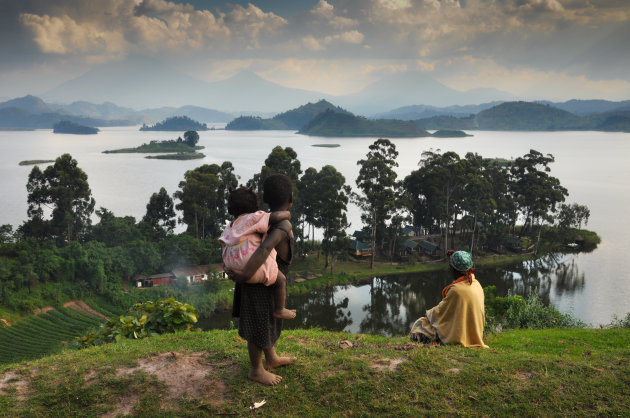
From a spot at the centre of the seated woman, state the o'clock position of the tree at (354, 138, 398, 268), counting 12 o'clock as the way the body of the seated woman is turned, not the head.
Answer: The tree is roughly at 1 o'clock from the seated woman.

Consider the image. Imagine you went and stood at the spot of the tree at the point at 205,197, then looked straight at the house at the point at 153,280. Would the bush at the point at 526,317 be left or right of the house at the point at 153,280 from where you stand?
left

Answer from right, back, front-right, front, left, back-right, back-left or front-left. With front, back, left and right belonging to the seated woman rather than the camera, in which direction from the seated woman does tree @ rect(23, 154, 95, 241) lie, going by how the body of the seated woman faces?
front

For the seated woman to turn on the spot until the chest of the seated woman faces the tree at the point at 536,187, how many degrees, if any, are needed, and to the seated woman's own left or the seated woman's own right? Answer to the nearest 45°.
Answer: approximately 45° to the seated woman's own right

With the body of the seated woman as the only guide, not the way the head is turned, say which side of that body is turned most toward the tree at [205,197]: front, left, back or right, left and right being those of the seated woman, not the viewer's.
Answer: front

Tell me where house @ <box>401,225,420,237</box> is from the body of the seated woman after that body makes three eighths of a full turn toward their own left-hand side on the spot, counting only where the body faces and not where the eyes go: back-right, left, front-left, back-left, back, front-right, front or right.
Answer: back

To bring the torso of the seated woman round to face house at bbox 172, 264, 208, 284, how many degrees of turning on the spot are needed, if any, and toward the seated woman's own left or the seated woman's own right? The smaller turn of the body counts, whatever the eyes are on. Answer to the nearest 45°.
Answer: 0° — they already face it

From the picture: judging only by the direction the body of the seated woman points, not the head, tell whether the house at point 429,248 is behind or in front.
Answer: in front

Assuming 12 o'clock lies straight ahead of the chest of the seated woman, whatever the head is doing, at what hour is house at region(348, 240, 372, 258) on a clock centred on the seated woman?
The house is roughly at 1 o'clock from the seated woman.

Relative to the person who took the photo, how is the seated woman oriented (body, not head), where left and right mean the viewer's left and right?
facing away from the viewer and to the left of the viewer

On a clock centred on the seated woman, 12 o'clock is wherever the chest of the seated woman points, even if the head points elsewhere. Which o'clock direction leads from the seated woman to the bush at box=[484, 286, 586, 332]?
The bush is roughly at 2 o'clock from the seated woman.
